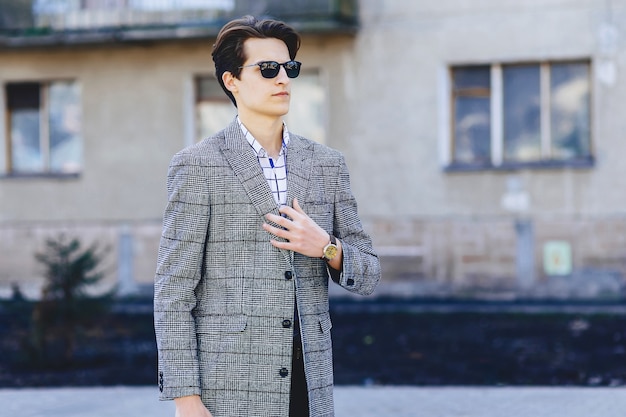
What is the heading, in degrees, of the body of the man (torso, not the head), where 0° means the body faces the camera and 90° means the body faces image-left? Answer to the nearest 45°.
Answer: approximately 315°

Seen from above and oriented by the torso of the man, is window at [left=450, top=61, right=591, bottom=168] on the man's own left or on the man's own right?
on the man's own left

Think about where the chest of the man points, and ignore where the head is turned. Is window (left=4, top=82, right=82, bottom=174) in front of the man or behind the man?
behind

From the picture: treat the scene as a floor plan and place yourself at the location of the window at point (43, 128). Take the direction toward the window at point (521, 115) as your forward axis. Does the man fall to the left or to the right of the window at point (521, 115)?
right
